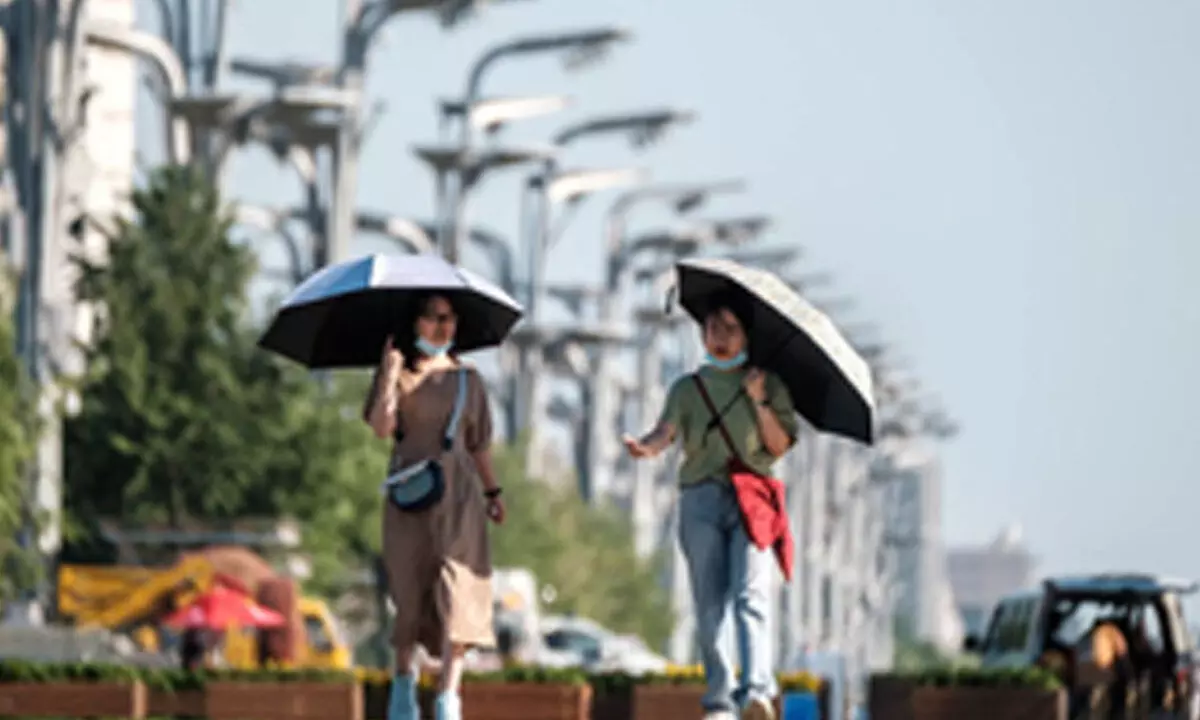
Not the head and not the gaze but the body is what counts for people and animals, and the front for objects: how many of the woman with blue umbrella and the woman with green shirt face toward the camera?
2

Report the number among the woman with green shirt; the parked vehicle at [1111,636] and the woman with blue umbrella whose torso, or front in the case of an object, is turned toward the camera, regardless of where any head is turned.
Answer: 2

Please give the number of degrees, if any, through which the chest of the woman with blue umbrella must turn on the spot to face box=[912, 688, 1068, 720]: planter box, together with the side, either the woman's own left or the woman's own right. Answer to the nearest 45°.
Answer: approximately 135° to the woman's own left
